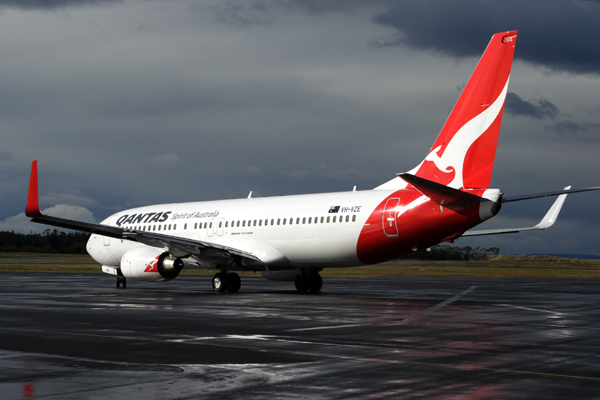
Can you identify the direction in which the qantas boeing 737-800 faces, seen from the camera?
facing away from the viewer and to the left of the viewer
